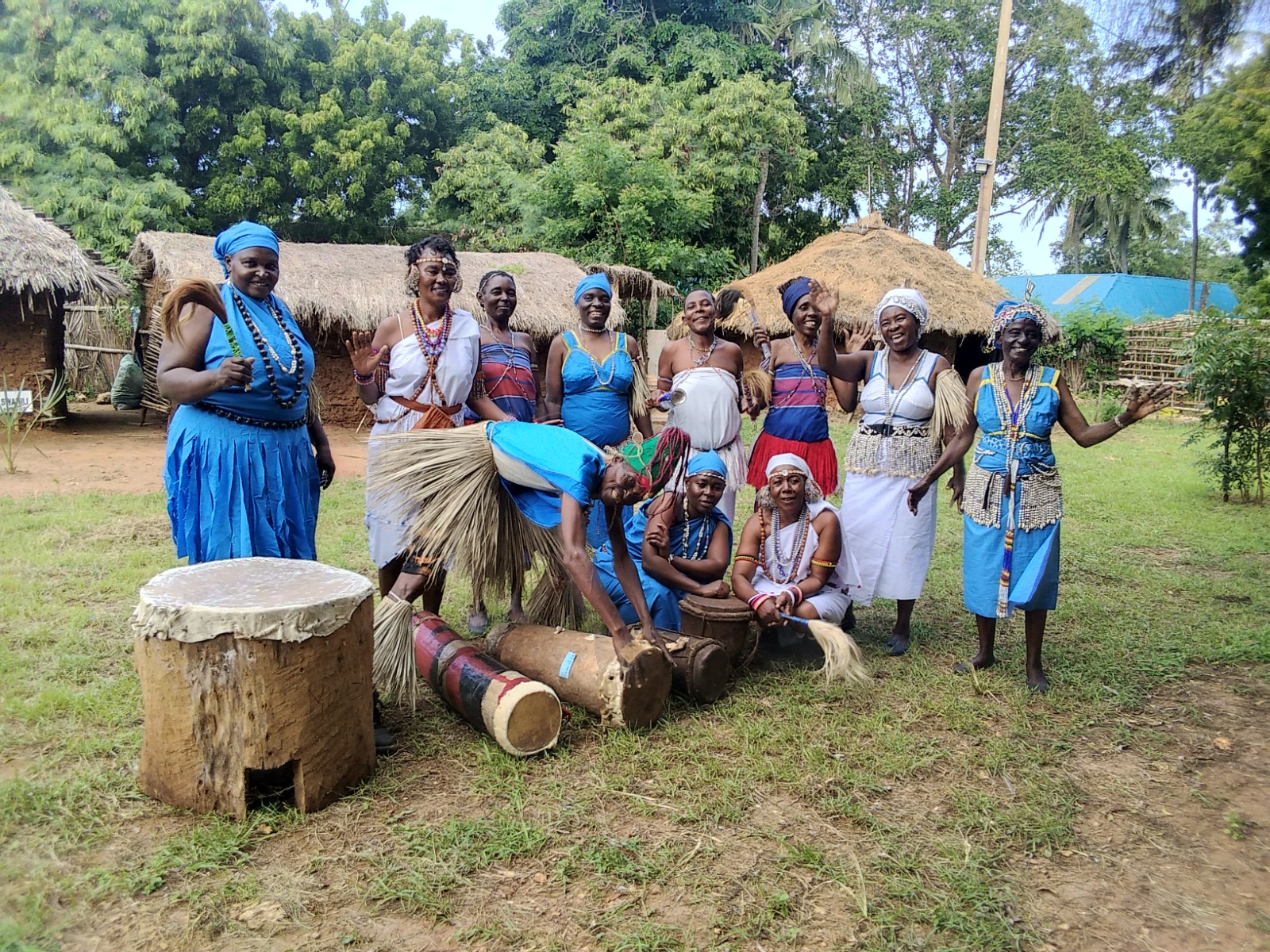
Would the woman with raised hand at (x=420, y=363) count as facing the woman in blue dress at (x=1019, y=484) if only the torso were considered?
no

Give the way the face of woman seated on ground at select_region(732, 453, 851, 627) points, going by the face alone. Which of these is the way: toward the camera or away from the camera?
toward the camera

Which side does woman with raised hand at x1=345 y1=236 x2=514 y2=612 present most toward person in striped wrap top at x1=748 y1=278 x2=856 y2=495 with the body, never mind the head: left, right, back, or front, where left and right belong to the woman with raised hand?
left

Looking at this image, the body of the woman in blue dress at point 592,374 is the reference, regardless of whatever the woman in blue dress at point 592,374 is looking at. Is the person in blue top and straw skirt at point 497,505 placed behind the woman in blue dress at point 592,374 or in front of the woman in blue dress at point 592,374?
in front

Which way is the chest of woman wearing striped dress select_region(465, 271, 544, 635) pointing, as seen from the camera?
toward the camera

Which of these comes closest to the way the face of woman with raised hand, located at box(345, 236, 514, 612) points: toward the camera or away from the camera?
toward the camera

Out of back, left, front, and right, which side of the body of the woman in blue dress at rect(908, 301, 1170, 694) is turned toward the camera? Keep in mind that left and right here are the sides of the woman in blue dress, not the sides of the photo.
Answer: front

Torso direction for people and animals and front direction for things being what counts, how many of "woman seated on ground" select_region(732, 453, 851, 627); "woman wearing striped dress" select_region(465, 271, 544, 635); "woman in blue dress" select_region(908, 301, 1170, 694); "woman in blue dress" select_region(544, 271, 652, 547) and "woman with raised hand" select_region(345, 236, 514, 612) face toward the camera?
5

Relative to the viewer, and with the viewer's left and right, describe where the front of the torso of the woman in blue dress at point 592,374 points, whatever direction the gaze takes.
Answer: facing the viewer

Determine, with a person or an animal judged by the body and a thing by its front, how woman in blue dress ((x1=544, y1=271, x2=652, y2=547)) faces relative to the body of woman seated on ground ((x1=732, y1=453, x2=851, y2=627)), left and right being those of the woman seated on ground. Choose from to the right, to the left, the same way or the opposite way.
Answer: the same way

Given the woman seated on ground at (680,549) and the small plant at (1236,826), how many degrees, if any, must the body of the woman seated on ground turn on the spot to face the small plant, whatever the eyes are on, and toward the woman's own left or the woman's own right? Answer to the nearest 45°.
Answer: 0° — they already face it

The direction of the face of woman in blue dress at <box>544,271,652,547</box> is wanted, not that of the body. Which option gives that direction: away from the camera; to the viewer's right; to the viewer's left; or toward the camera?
toward the camera

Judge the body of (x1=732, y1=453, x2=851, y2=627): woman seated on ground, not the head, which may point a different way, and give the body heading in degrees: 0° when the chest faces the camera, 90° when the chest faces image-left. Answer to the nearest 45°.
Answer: approximately 0°

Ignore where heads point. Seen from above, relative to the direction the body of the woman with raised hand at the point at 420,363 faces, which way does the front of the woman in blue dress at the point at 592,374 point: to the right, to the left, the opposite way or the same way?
the same way

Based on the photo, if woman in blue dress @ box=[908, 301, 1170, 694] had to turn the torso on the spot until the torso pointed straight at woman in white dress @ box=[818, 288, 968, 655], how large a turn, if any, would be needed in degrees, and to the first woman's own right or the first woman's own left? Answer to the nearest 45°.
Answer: approximately 135° to the first woman's own right
